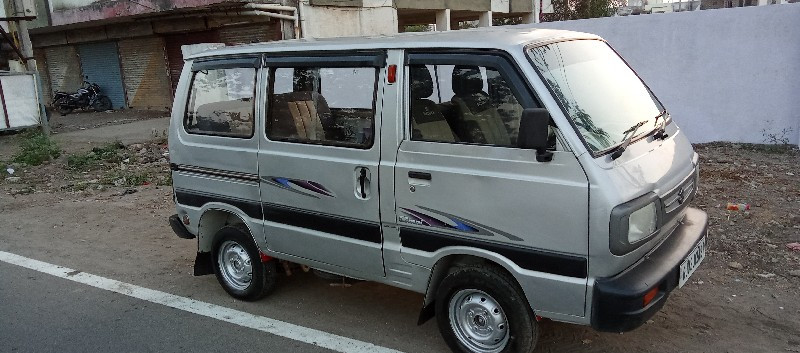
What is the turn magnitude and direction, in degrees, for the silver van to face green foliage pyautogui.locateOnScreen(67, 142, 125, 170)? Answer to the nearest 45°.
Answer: approximately 180°

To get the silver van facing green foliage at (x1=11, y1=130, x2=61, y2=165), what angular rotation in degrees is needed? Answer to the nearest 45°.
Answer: approximately 180°

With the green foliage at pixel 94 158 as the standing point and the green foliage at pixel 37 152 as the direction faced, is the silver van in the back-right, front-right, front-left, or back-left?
back-left

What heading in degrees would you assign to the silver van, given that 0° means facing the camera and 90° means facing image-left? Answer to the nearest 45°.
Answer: approximately 315°

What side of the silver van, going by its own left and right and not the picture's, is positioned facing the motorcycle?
back
